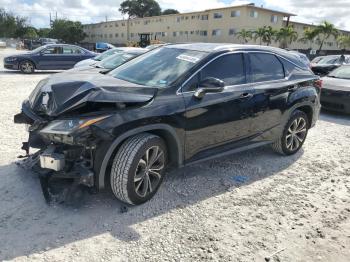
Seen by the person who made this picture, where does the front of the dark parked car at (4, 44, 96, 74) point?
facing to the left of the viewer

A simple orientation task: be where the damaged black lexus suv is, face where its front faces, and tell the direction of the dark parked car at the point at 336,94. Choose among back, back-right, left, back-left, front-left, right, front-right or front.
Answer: back

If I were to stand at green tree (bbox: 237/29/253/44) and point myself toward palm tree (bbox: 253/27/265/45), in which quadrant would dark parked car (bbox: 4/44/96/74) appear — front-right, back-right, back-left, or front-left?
back-right

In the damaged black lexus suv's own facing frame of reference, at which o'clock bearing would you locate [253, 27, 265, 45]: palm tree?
The palm tree is roughly at 5 o'clock from the damaged black lexus suv.

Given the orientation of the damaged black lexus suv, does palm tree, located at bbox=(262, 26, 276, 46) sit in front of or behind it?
behind

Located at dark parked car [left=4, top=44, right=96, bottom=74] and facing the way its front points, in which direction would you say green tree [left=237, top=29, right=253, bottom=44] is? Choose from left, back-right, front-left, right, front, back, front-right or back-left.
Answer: back-right

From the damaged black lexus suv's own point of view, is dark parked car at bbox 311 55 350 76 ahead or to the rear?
to the rear
